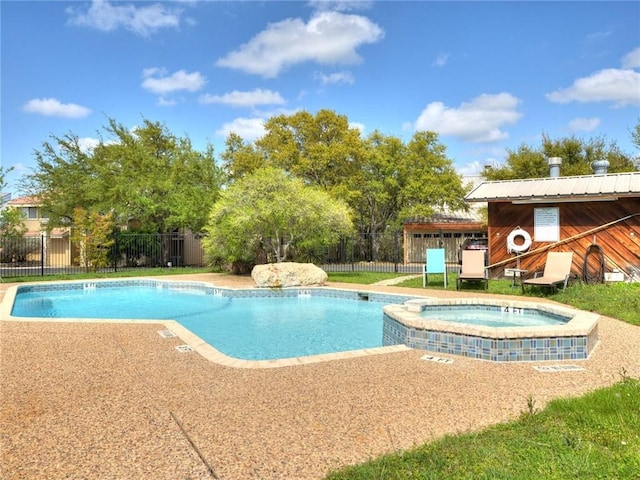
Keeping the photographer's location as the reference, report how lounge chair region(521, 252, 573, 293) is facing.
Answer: facing the viewer and to the left of the viewer

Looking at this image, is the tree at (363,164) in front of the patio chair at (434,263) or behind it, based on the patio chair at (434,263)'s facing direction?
behind

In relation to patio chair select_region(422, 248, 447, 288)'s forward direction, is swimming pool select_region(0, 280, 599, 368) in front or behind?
in front

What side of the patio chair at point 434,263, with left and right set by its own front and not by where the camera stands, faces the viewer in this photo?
front

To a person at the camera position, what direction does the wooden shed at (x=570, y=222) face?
facing the viewer

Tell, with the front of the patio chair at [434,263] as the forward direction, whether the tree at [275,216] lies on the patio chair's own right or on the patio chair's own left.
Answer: on the patio chair's own right

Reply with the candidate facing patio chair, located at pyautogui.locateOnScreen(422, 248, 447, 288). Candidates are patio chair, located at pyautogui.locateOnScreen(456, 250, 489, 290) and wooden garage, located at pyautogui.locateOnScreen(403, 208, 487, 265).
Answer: the wooden garage

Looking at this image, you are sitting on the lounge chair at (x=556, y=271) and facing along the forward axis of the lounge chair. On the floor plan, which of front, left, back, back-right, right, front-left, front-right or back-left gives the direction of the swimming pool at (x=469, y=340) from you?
front-left

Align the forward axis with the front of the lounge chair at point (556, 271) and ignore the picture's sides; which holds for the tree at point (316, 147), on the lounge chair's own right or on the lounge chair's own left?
on the lounge chair's own right

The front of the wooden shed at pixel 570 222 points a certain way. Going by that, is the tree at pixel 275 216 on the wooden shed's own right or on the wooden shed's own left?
on the wooden shed's own right

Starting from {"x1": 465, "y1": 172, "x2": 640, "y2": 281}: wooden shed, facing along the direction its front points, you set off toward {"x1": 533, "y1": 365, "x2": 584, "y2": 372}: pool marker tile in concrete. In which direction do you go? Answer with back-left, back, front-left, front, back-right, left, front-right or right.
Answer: front
